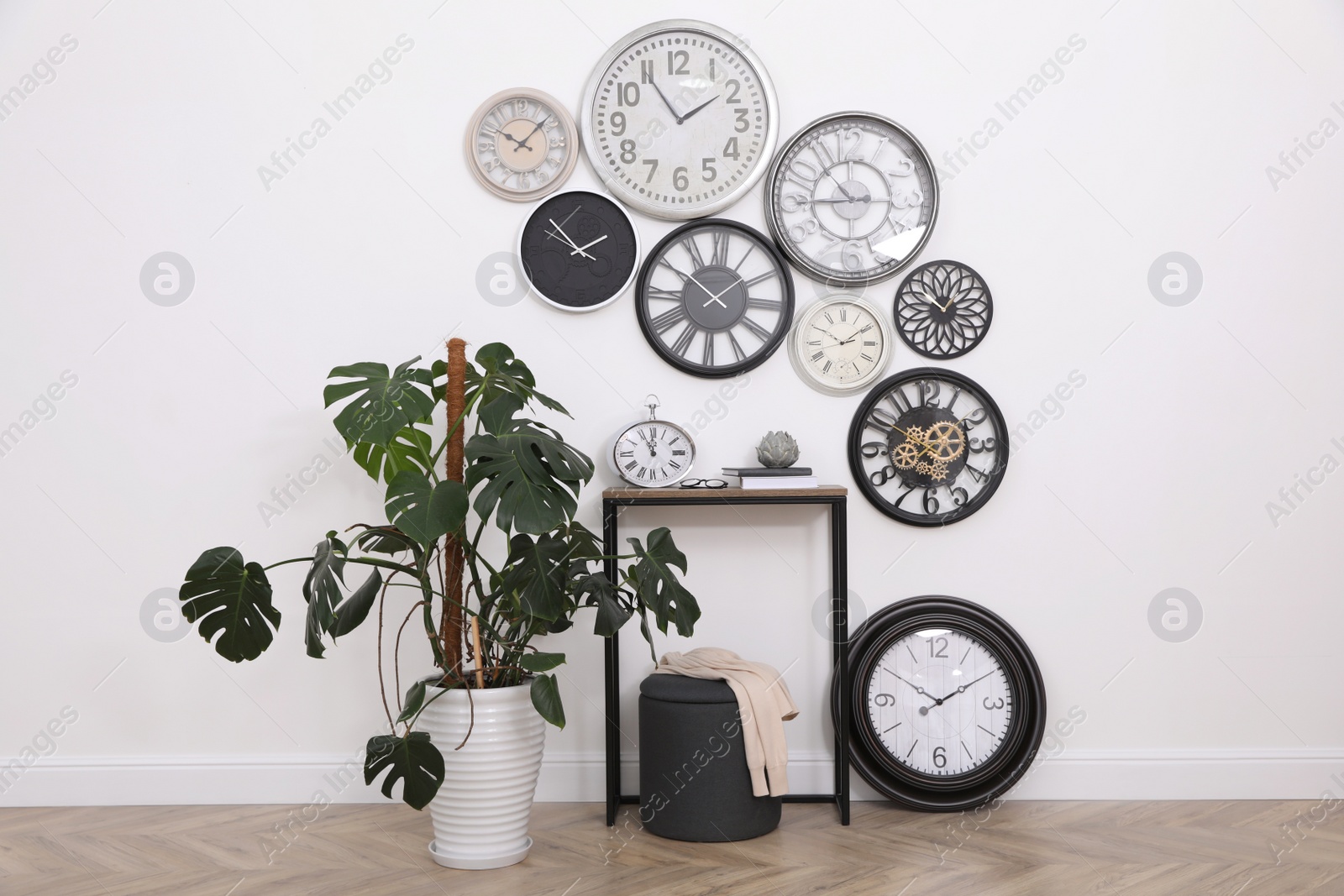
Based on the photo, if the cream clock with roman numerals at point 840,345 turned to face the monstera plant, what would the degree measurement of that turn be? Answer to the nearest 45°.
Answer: approximately 45° to its right

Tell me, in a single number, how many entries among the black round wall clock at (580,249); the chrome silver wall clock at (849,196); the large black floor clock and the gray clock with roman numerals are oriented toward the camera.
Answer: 4

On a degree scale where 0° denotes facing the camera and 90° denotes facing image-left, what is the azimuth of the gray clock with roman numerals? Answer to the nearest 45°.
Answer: approximately 0°

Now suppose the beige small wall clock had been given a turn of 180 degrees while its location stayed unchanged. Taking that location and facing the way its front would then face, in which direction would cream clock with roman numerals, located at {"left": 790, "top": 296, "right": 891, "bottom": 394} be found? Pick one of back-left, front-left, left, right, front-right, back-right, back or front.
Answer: right

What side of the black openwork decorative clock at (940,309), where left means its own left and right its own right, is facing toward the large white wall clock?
right

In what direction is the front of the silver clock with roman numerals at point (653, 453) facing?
toward the camera

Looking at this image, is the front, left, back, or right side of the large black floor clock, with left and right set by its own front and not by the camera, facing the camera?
front

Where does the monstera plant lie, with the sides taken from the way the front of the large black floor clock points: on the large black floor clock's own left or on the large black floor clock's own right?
on the large black floor clock's own right

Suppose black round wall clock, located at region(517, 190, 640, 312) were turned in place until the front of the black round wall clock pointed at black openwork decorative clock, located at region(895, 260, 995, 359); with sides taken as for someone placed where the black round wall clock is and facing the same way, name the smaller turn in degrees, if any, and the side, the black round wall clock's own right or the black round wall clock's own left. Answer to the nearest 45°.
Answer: approximately 90° to the black round wall clock's own left

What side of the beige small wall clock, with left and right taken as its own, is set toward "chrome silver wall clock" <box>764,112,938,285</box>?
left

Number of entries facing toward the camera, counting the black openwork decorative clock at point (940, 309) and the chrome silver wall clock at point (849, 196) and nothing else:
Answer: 2
